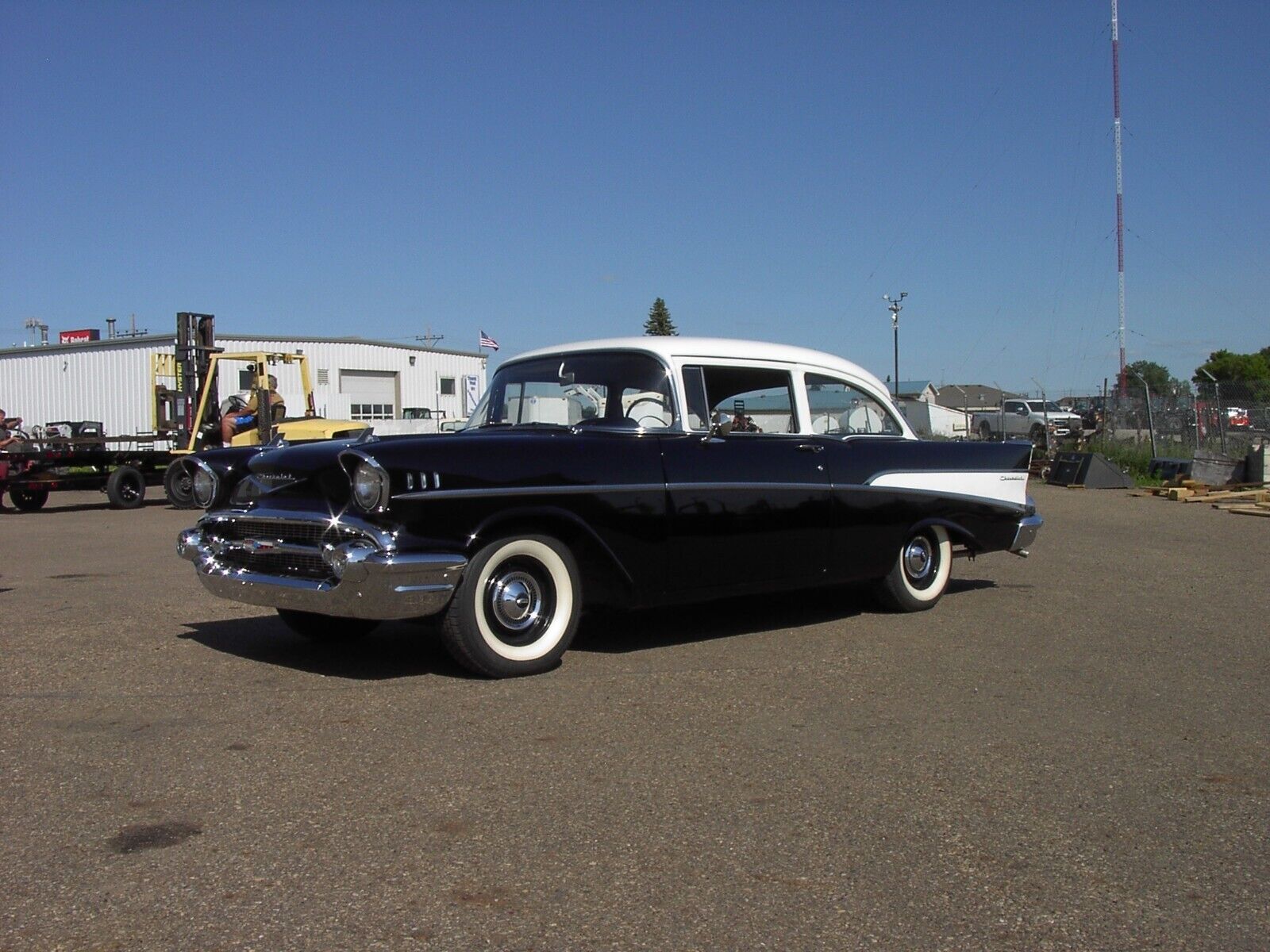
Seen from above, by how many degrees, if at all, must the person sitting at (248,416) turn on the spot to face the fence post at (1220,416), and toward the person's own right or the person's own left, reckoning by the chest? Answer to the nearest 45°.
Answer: approximately 180°

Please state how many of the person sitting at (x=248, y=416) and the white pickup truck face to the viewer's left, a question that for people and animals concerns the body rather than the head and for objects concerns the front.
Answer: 1

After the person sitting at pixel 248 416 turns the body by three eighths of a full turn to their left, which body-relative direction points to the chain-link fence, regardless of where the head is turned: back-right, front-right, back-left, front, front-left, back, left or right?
front-left

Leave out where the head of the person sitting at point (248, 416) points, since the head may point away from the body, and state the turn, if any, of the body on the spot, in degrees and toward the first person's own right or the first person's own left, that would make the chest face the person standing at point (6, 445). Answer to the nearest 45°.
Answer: approximately 45° to the first person's own right

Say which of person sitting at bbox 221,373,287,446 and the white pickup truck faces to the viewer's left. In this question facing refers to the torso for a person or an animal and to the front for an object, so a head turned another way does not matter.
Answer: the person sitting

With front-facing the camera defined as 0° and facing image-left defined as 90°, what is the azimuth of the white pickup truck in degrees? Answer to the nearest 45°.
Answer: approximately 315°

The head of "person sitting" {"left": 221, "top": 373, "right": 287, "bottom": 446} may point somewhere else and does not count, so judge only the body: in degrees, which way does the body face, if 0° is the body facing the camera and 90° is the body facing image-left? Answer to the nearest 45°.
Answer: approximately 90°

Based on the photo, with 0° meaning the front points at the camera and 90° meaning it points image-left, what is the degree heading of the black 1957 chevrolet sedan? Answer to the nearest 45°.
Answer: approximately 45°
